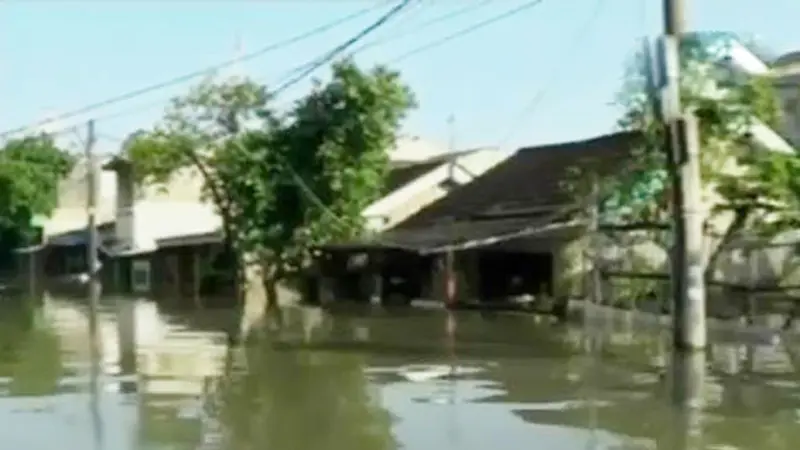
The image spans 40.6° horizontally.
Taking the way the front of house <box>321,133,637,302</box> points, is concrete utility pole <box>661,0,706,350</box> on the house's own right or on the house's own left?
on the house's own left

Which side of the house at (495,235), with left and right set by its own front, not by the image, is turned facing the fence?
left

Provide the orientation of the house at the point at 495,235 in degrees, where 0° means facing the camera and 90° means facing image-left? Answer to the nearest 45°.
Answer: approximately 45°

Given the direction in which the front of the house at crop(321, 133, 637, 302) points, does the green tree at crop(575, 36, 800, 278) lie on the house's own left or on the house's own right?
on the house's own left

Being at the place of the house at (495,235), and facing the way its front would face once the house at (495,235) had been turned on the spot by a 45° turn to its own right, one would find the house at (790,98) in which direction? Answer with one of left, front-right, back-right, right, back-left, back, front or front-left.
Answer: back

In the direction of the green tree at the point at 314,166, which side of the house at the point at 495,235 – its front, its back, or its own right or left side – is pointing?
right
